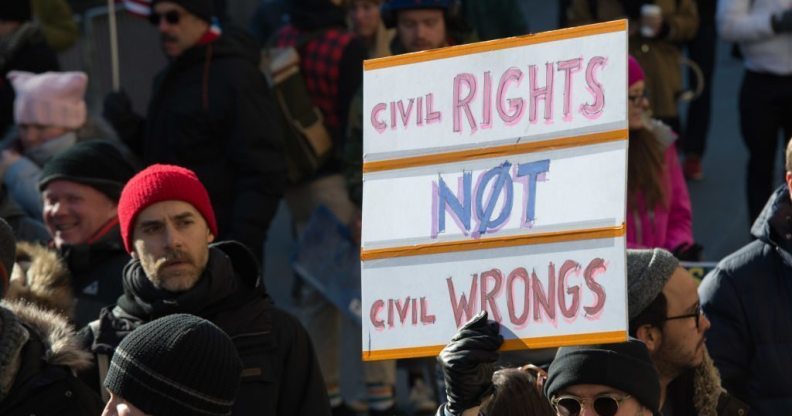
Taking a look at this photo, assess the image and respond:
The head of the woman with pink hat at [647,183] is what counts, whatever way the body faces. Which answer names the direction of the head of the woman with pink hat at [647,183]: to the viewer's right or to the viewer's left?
to the viewer's left

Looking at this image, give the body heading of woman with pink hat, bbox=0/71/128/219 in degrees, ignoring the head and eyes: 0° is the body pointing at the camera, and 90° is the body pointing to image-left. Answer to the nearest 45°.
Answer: approximately 45°

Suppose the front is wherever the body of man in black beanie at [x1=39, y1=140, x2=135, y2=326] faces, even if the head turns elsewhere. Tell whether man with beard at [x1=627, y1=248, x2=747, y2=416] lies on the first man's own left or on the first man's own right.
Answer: on the first man's own left

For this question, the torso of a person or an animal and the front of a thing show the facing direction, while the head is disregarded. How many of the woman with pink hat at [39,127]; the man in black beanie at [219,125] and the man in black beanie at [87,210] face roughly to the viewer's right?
0

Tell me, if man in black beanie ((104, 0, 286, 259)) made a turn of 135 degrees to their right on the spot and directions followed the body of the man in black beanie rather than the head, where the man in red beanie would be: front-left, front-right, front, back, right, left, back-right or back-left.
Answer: back

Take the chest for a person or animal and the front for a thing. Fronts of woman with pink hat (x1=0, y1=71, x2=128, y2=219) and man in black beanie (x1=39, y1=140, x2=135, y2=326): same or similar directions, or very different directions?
same or similar directions
